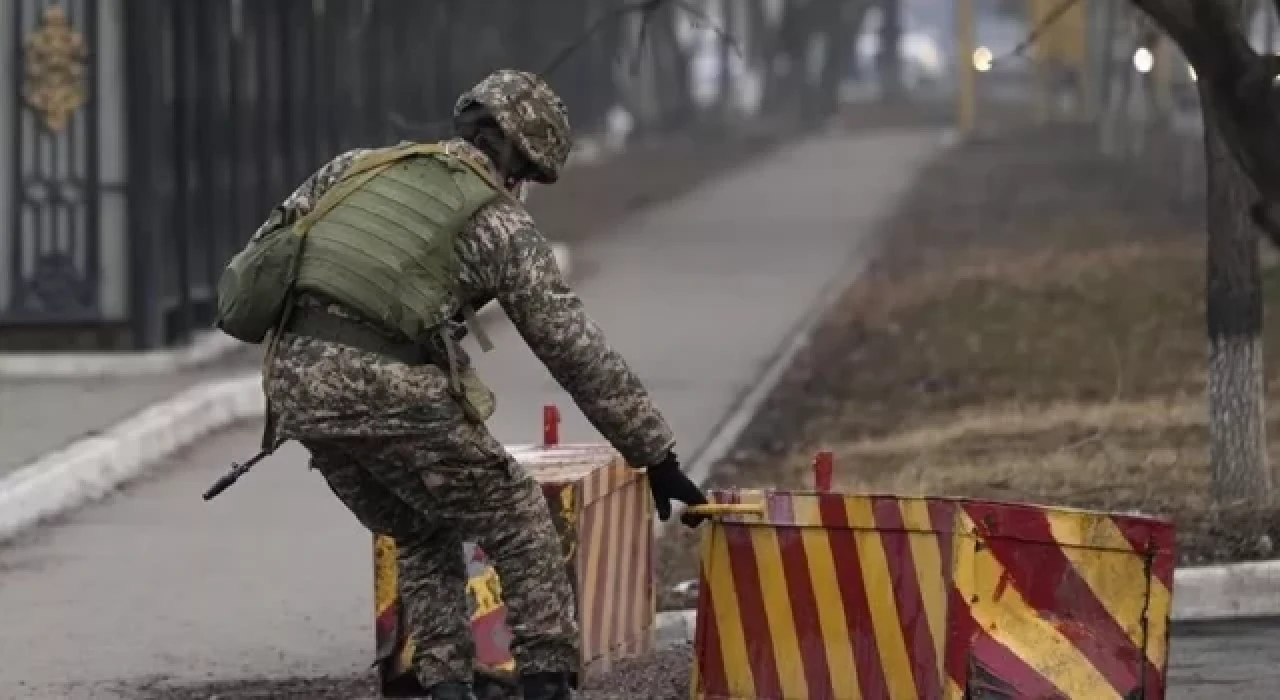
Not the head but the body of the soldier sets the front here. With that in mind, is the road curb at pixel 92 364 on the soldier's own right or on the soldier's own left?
on the soldier's own left

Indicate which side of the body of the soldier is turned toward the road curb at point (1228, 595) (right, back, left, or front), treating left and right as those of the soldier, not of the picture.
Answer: front

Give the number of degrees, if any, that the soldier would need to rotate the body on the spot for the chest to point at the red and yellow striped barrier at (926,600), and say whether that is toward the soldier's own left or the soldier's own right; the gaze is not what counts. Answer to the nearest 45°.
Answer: approximately 45° to the soldier's own right

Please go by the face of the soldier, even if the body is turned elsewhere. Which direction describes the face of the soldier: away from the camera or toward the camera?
away from the camera

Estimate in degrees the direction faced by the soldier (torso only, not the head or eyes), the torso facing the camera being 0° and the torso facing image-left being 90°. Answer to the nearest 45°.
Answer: approximately 225°
